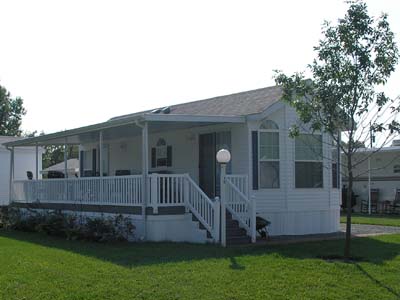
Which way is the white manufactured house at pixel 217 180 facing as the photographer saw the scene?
facing the viewer and to the left of the viewer

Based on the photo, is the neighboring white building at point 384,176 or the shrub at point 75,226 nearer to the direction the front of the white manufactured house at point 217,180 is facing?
the shrub

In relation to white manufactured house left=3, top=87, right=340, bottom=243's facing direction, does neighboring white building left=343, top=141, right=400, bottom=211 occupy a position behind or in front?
behind

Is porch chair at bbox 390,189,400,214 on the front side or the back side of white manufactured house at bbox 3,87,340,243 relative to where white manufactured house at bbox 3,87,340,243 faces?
on the back side

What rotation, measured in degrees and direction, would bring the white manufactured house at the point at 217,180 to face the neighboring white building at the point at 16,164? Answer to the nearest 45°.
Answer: approximately 90° to its right
